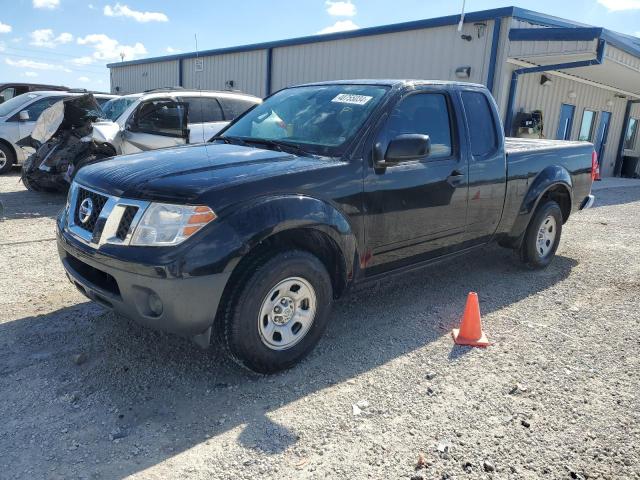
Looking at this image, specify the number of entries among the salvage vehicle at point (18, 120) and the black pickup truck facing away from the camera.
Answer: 0

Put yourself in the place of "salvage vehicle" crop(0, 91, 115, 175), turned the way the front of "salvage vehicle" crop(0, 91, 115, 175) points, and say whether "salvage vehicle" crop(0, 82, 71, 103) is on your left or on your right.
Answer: on your right

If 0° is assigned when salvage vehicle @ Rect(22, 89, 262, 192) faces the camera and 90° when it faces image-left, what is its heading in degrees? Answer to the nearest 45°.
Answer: approximately 45°

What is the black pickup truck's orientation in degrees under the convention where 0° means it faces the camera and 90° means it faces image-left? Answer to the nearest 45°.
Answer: approximately 45°

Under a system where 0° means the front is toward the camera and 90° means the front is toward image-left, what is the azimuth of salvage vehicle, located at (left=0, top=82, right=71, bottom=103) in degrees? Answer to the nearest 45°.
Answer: approximately 45°

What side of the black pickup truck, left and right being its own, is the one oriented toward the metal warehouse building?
back

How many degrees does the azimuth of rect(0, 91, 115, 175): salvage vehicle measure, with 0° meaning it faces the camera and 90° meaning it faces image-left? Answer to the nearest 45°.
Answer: approximately 45°

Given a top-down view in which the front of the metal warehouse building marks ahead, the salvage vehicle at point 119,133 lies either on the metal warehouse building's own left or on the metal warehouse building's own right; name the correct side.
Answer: on the metal warehouse building's own right

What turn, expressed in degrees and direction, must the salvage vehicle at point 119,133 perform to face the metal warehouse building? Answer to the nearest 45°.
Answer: approximately 135° to its right

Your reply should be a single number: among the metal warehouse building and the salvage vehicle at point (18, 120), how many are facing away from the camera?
0

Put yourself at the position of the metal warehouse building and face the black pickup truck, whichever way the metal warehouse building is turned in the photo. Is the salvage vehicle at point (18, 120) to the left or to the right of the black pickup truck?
right
